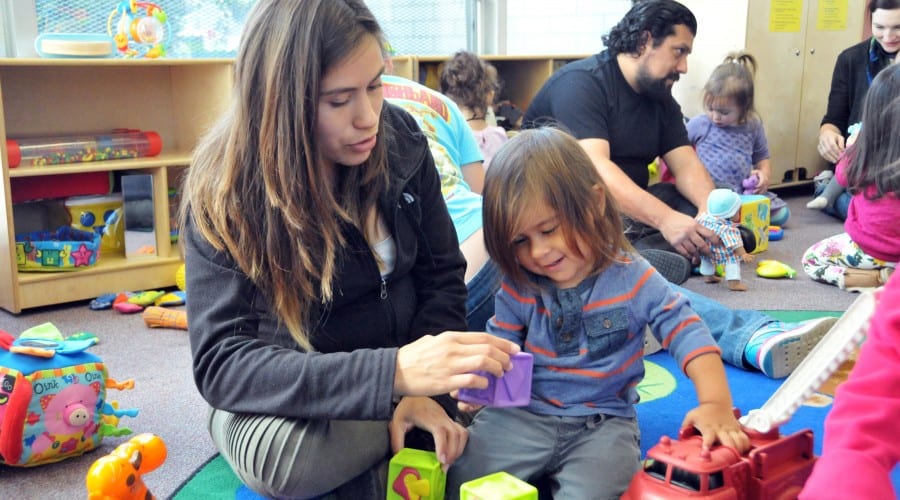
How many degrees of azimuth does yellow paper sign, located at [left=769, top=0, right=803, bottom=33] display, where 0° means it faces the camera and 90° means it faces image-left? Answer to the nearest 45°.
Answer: approximately 0°

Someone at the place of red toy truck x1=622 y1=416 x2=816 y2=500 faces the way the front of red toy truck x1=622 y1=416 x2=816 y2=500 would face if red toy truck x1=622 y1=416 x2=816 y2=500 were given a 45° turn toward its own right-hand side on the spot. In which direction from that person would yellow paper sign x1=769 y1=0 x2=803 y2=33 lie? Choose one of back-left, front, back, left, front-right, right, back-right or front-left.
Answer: right

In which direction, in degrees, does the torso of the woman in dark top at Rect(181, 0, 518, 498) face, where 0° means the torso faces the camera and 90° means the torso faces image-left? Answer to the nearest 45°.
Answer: approximately 315°

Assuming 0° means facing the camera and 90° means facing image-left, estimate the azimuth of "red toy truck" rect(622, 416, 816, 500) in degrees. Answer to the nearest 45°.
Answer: approximately 45°

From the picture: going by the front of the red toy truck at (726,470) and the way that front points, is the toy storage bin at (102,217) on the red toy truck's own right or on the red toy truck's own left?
on the red toy truck's own right

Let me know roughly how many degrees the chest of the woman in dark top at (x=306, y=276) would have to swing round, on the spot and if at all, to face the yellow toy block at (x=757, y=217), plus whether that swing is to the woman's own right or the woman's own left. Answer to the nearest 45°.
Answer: approximately 90° to the woman's own left

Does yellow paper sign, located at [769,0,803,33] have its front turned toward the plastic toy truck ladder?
yes

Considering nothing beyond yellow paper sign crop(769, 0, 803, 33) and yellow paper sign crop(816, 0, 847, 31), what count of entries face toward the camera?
2

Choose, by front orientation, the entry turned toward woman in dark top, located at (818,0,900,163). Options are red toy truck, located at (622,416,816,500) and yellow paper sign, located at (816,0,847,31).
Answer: the yellow paper sign

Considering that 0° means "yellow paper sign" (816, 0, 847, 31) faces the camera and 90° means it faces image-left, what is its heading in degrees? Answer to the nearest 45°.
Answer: approximately 0°
